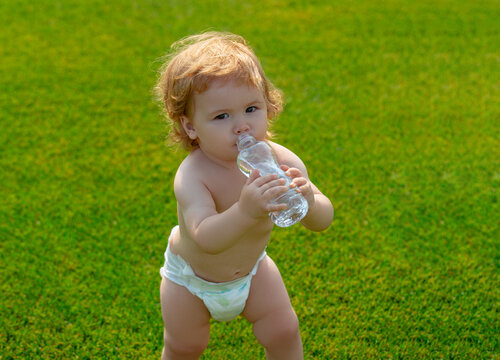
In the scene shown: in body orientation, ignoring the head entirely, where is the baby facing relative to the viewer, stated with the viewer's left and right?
facing the viewer and to the right of the viewer
